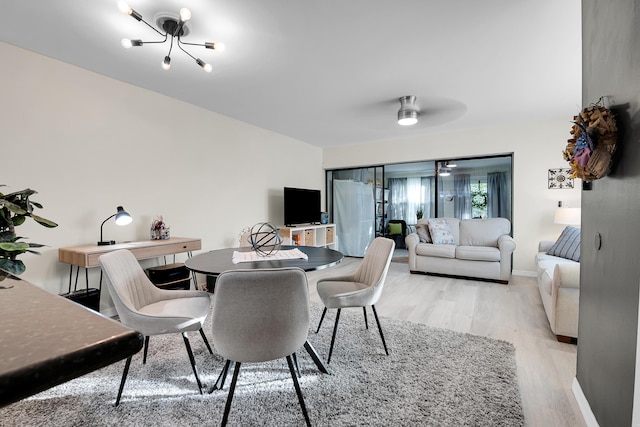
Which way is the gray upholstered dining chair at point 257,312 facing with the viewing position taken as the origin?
facing away from the viewer

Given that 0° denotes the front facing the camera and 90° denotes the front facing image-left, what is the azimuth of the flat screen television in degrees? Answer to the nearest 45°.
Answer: approximately 315°

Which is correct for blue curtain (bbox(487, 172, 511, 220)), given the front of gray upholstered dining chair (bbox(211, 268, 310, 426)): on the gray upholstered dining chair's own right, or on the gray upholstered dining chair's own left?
on the gray upholstered dining chair's own right

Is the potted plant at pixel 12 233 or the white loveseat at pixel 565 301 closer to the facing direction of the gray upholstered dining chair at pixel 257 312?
the white loveseat

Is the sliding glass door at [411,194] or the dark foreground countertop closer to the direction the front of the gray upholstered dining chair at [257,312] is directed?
the sliding glass door

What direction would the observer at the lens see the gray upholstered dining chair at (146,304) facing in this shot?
facing to the right of the viewer
